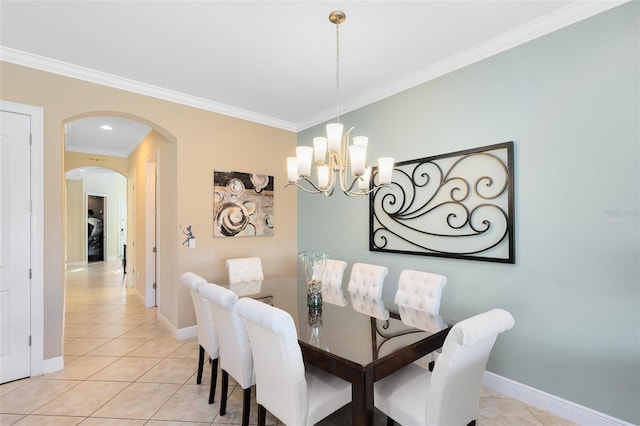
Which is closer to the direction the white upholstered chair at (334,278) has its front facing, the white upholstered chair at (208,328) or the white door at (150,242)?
the white upholstered chair

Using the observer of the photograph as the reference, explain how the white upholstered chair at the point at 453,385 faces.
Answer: facing away from the viewer and to the left of the viewer

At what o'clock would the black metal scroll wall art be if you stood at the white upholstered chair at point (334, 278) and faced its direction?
The black metal scroll wall art is roughly at 8 o'clock from the white upholstered chair.

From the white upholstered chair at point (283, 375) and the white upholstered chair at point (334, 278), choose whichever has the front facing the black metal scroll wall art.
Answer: the white upholstered chair at point (283, 375)

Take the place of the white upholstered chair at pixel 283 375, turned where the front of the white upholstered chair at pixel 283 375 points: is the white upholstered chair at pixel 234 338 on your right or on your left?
on your left

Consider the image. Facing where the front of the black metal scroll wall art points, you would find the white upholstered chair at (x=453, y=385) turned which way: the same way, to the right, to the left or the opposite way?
to the right

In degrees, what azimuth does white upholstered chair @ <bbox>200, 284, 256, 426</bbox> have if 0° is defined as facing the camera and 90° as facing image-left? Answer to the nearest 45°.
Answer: approximately 225°

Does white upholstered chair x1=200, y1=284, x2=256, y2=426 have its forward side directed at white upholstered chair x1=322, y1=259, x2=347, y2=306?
yes

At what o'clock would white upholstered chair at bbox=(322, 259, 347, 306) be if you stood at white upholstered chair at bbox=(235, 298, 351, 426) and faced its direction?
white upholstered chair at bbox=(322, 259, 347, 306) is roughly at 11 o'clock from white upholstered chair at bbox=(235, 298, 351, 426).
